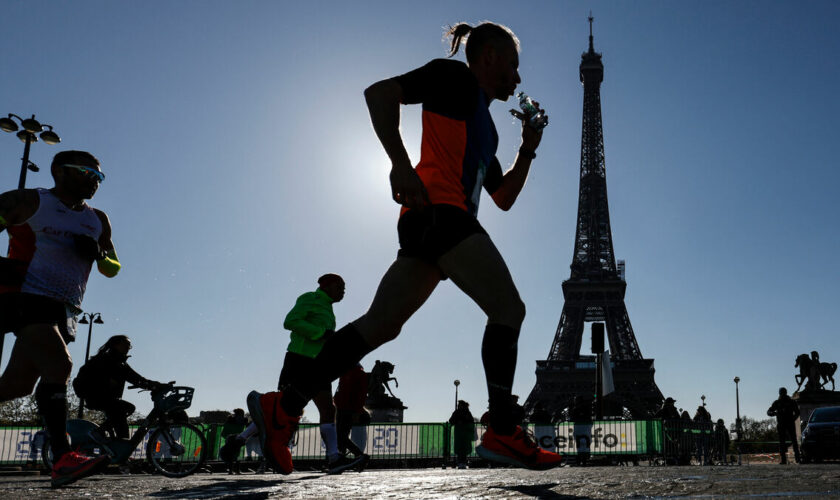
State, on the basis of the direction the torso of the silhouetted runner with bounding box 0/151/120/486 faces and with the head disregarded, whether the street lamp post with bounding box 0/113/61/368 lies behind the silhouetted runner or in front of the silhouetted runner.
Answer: behind

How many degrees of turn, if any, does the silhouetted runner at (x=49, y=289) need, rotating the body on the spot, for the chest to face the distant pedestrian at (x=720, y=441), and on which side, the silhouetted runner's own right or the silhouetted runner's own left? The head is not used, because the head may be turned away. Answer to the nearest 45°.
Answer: approximately 90° to the silhouetted runner's own left

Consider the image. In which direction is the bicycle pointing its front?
to the viewer's right

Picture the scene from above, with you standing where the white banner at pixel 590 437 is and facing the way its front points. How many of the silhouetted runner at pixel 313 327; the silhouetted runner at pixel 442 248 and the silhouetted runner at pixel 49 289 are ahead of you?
3

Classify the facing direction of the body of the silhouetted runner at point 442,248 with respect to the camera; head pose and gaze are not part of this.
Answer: to the viewer's right

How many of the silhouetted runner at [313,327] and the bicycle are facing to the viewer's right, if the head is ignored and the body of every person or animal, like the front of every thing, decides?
2

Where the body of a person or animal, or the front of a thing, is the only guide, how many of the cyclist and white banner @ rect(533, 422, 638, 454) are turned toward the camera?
1

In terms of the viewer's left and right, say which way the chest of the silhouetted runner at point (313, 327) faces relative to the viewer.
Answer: facing to the right of the viewer
